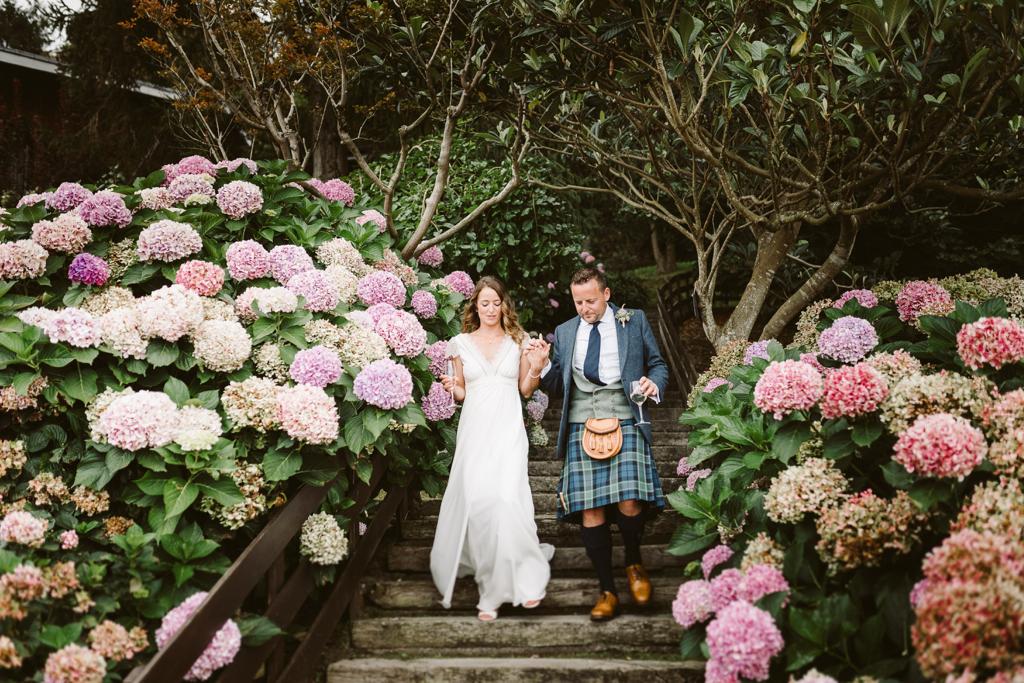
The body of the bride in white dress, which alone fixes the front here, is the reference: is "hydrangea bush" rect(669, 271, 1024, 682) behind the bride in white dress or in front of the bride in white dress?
in front

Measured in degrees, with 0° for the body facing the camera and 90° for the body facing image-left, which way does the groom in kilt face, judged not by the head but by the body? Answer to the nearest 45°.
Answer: approximately 0°

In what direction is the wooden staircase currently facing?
toward the camera

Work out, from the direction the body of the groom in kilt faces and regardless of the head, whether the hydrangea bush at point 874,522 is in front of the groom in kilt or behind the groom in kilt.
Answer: in front

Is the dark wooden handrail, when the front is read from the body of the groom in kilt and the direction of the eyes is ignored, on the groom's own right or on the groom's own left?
on the groom's own right

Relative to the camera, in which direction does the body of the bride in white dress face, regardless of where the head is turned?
toward the camera

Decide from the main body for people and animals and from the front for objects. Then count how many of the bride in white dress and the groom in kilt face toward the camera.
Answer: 2
